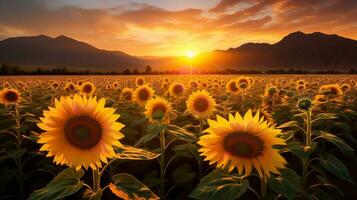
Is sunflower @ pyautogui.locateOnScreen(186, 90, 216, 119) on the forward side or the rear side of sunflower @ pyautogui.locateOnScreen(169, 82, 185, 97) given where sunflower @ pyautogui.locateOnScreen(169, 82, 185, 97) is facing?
on the forward side

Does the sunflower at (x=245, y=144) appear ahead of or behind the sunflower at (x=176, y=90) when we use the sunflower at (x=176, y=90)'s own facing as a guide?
ahead

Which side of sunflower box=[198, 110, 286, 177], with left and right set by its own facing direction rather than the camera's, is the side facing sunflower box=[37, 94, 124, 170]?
right

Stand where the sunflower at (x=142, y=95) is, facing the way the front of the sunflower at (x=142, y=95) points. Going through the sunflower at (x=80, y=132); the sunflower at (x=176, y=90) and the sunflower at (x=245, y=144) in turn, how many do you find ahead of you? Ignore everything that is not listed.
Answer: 2

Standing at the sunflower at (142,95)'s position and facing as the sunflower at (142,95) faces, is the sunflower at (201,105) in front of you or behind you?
in front

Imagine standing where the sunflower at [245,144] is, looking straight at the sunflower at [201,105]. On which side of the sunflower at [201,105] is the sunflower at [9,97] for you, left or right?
left

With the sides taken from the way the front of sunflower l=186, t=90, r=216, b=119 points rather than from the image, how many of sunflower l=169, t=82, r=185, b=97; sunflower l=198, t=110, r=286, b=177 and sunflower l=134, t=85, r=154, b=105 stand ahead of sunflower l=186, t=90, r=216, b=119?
1

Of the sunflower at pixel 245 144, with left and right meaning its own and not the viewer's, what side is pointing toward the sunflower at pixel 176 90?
back

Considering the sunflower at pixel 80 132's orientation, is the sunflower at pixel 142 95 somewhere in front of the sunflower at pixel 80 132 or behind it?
behind

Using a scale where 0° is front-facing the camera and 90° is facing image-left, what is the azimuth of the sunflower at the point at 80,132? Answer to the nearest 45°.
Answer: approximately 0°

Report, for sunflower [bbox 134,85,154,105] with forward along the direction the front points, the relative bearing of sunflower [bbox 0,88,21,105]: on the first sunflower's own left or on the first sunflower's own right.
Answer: on the first sunflower's own right

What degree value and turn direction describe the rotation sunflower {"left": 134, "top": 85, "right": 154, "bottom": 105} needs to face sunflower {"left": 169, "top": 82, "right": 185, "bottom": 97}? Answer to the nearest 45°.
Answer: approximately 135° to its left
